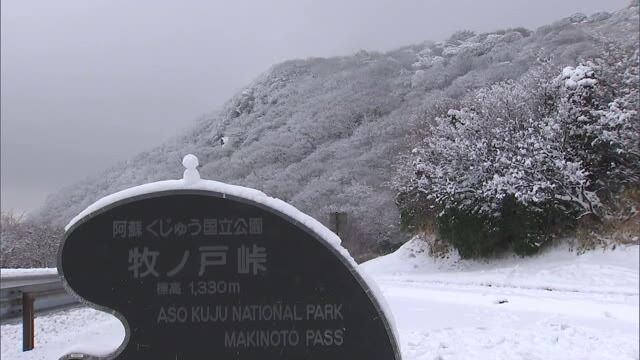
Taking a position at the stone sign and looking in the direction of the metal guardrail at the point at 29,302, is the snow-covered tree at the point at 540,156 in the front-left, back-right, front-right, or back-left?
front-right

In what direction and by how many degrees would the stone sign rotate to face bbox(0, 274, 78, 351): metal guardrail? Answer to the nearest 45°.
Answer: approximately 135° to its right

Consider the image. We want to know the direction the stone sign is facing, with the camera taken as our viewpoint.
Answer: facing the viewer

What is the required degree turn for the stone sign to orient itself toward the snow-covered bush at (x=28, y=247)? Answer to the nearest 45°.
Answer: approximately 180°

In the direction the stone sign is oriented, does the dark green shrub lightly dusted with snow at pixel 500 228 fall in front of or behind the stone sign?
behind

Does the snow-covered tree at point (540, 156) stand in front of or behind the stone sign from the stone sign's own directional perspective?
behind

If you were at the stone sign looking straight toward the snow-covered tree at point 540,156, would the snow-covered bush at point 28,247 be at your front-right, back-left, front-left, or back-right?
front-left
